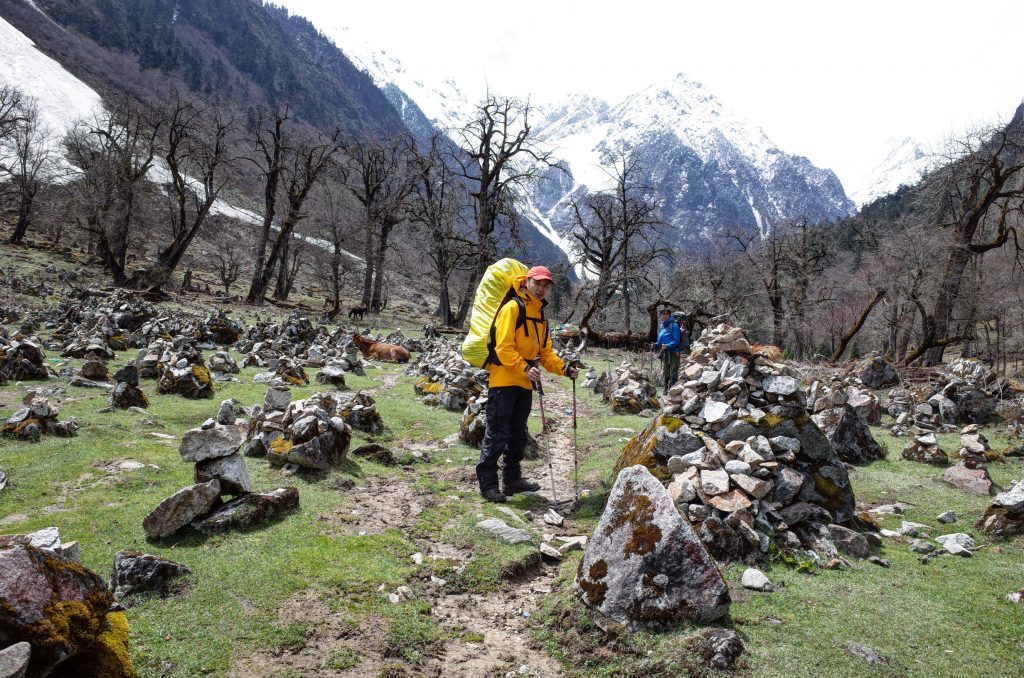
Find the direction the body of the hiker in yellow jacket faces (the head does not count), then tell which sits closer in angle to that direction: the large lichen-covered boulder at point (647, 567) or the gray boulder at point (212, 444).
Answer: the large lichen-covered boulder

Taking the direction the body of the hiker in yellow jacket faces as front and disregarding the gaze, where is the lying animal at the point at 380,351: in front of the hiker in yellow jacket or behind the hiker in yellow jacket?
behind

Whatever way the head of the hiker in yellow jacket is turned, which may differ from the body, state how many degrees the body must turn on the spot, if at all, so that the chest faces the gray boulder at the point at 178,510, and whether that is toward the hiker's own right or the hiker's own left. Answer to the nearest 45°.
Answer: approximately 90° to the hiker's own right

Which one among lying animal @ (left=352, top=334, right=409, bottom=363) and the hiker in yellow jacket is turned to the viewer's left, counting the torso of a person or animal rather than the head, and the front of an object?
the lying animal

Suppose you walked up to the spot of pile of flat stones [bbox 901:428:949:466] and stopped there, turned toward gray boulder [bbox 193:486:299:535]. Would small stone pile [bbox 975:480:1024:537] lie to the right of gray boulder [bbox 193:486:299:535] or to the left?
left

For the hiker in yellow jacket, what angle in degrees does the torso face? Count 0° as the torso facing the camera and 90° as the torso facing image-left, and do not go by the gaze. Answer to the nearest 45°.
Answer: approximately 315°

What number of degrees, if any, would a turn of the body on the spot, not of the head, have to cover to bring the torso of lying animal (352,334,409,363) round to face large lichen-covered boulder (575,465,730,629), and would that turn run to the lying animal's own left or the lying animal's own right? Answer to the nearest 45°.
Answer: approximately 90° to the lying animal's own left

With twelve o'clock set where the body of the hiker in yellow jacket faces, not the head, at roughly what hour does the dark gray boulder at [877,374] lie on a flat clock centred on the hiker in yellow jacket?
The dark gray boulder is roughly at 9 o'clock from the hiker in yellow jacket.

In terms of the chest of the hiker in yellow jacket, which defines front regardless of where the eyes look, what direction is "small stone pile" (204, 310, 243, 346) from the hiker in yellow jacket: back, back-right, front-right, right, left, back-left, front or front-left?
back

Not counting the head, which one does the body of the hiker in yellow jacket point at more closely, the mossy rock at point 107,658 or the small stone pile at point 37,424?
the mossy rock

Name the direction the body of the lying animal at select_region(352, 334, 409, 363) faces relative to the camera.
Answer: to the viewer's left

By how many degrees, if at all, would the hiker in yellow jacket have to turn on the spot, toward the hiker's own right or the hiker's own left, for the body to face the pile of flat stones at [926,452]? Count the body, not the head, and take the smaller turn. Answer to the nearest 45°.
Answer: approximately 45° to the hiker's own left

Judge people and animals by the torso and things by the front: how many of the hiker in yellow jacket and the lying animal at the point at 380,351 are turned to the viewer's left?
1

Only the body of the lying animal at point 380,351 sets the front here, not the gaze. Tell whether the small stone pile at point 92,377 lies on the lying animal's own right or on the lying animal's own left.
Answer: on the lying animal's own left

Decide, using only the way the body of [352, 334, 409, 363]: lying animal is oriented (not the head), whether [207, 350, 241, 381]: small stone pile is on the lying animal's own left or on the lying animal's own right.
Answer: on the lying animal's own left

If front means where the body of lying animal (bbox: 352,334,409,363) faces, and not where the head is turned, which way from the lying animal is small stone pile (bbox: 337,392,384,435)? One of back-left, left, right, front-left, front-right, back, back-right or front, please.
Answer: left
